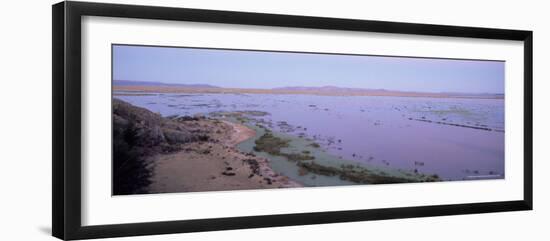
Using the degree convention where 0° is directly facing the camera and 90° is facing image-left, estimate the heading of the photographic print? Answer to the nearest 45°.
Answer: approximately 315°
